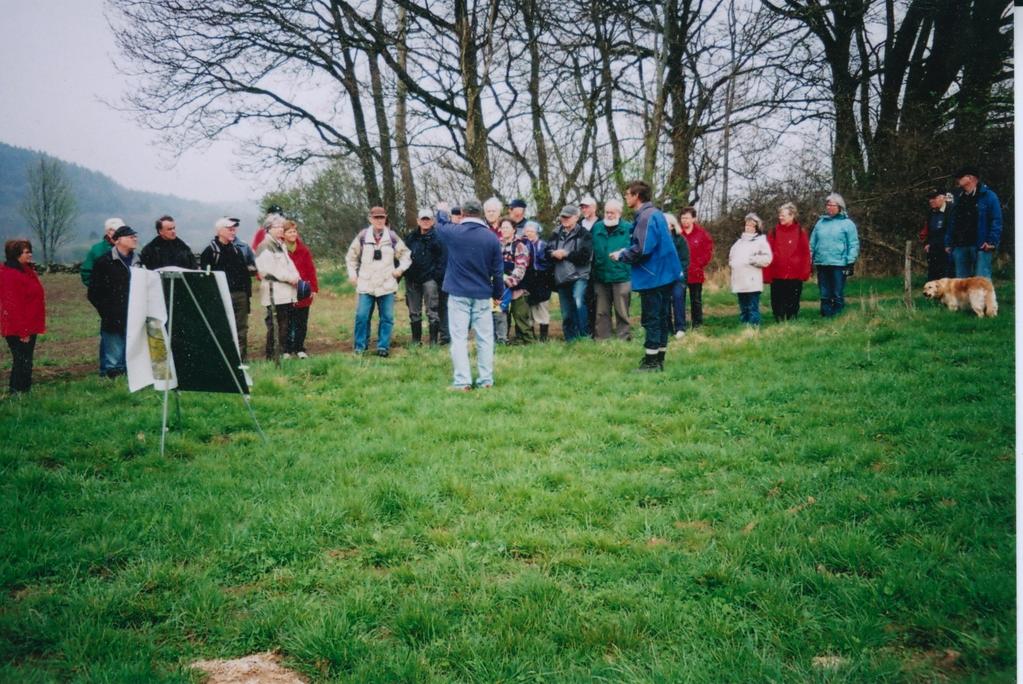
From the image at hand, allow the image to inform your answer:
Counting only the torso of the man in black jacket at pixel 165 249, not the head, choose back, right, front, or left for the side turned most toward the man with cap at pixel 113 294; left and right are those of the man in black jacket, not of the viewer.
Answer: right

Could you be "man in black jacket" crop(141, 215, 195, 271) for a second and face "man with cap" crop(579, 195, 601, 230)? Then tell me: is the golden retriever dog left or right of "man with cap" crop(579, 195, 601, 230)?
right

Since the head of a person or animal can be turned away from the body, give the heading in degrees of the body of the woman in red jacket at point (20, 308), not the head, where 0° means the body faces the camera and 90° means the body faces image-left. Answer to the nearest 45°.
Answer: approximately 270°

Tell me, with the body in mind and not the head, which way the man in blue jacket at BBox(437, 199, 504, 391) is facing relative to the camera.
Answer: away from the camera

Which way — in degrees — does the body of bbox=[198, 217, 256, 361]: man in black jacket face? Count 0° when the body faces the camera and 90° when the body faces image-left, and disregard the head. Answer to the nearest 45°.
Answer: approximately 315°

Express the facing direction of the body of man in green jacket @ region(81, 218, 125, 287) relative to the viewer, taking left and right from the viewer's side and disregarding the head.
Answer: facing to the right of the viewer

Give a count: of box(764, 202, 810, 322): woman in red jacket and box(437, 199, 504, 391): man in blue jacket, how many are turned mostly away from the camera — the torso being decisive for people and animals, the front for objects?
1

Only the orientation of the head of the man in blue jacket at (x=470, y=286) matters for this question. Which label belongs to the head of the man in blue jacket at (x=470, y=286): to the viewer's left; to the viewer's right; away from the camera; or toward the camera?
away from the camera

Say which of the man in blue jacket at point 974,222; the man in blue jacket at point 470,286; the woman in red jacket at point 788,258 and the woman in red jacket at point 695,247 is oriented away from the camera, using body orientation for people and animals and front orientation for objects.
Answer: the man in blue jacket at point 470,286

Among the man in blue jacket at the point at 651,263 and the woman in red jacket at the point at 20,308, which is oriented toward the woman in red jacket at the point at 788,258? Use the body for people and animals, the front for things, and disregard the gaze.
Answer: the woman in red jacket at the point at 20,308

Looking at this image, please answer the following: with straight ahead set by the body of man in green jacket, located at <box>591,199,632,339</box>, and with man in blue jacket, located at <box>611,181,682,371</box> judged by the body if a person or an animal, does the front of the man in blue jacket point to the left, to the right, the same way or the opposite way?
to the right
